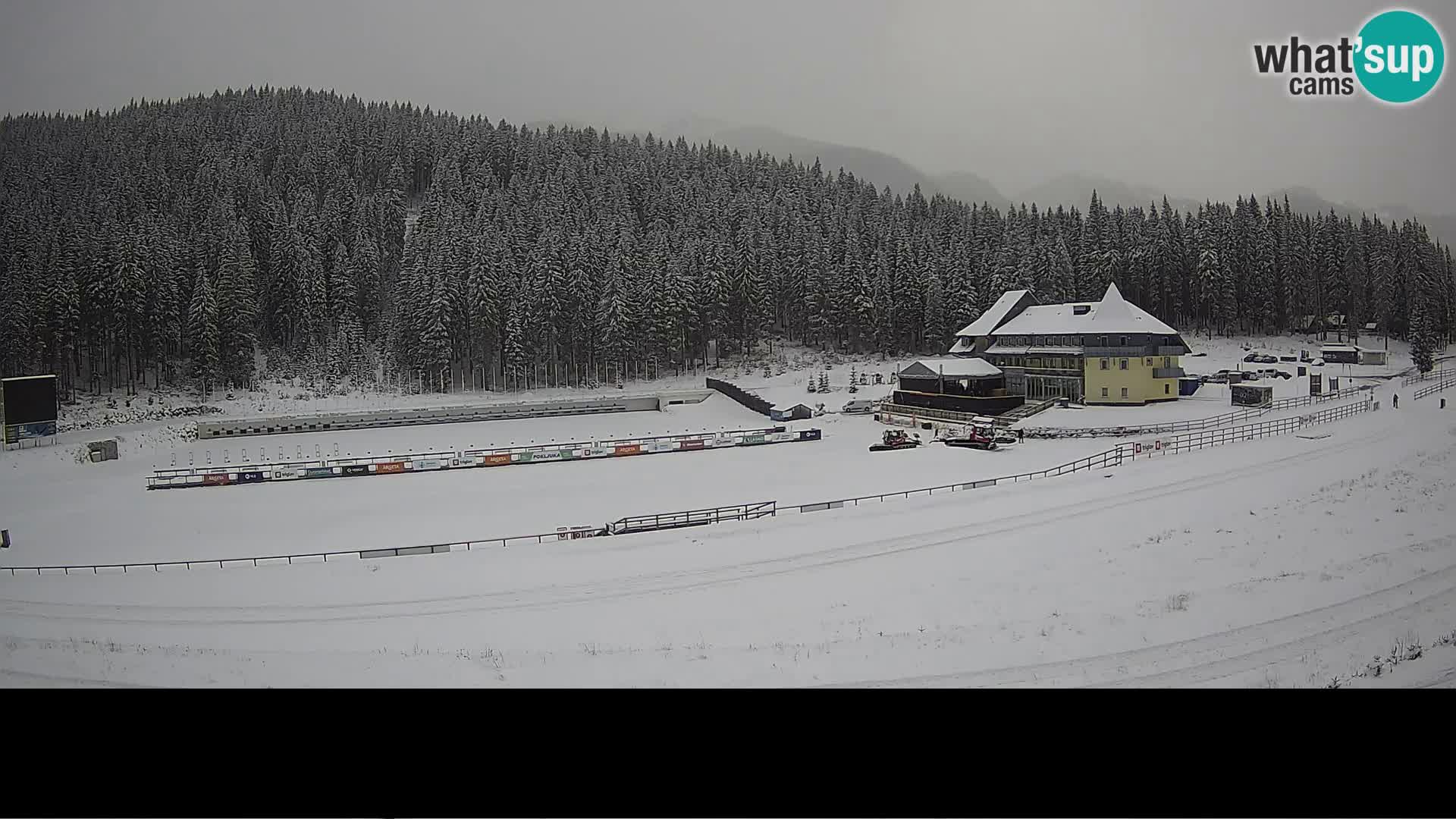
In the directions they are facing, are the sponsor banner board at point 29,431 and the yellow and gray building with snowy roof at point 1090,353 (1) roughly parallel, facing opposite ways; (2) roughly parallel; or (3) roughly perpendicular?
roughly perpendicular

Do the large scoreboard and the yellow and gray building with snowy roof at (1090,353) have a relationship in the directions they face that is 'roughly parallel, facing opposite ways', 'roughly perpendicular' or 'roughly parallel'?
roughly perpendicular

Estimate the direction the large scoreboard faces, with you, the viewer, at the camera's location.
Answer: facing the viewer and to the right of the viewer

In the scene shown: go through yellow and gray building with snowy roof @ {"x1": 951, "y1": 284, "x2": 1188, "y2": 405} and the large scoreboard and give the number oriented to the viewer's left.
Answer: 0

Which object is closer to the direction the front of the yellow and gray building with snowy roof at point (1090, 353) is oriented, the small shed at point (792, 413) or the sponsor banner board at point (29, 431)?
the sponsor banner board

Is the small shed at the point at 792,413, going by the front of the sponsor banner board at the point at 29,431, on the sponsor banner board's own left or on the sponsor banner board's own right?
on the sponsor banner board's own left

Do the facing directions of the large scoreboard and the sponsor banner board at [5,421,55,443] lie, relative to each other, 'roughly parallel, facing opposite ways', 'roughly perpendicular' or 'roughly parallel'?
roughly parallel

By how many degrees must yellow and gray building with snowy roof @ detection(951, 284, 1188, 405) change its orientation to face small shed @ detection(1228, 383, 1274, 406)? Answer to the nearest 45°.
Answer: approximately 45° to its left

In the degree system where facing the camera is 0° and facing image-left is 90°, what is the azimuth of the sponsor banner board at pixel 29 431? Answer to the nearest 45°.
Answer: approximately 315°

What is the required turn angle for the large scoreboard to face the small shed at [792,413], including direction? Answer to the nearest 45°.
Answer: approximately 90° to its left

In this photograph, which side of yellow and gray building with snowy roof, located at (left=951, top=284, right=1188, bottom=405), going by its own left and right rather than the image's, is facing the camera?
front
